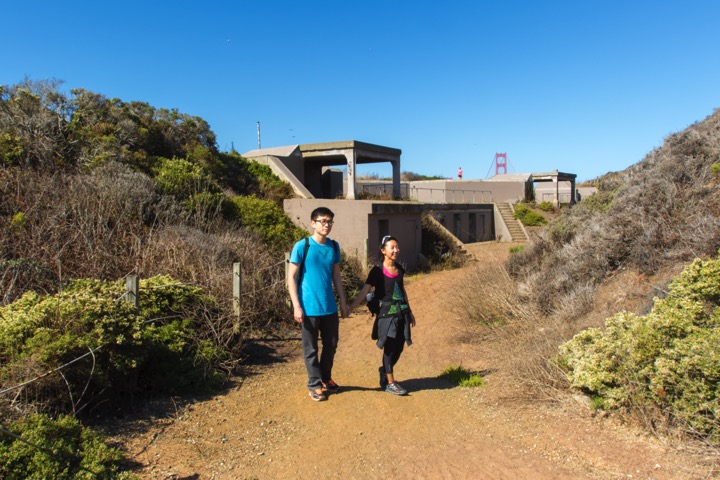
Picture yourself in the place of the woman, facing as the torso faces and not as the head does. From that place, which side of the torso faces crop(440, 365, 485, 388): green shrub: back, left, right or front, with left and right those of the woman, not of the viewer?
left

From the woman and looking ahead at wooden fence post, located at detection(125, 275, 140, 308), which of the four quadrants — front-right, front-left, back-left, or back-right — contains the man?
front-left

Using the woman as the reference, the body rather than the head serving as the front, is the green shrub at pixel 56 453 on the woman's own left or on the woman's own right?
on the woman's own right

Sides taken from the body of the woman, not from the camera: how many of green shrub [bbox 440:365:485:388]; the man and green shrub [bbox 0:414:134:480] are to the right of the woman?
2

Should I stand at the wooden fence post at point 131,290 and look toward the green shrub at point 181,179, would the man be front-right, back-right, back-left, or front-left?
back-right

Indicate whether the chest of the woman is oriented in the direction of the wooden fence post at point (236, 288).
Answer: no

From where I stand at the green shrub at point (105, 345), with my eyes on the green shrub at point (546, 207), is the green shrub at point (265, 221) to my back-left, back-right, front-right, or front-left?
front-left

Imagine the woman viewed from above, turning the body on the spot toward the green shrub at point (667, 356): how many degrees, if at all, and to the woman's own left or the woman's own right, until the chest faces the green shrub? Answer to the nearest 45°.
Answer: approximately 45° to the woman's own left

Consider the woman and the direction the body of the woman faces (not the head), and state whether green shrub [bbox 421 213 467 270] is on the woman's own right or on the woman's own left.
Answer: on the woman's own left

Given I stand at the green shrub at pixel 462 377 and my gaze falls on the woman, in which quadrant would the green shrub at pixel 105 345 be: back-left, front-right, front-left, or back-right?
front-right

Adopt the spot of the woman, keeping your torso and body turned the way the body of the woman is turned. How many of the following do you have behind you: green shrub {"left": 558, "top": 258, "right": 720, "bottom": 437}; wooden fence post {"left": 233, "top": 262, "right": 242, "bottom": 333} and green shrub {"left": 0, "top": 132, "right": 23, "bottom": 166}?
2

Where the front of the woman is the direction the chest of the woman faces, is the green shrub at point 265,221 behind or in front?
behind

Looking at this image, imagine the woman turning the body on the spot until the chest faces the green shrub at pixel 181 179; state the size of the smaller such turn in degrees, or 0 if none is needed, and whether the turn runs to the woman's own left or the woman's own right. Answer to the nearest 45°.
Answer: approximately 180°

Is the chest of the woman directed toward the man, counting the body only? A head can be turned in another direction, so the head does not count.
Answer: no

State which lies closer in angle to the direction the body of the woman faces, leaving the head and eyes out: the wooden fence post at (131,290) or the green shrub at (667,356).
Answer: the green shrub

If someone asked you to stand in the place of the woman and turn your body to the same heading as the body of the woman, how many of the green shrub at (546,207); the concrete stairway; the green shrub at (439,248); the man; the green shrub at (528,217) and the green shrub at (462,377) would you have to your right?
1

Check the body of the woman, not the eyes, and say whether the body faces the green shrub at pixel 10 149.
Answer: no

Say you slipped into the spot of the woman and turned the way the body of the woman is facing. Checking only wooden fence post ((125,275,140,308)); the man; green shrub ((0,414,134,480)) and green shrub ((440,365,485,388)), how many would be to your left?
1

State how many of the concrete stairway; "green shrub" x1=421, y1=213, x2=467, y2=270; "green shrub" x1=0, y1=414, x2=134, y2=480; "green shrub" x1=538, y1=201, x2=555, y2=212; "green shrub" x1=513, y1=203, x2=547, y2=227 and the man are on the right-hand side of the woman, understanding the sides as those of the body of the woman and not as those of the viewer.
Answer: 2

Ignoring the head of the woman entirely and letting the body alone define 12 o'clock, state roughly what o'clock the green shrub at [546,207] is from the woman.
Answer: The green shrub is roughly at 8 o'clock from the woman.

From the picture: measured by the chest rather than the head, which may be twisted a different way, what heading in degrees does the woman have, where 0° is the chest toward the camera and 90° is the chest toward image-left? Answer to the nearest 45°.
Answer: approximately 315°
